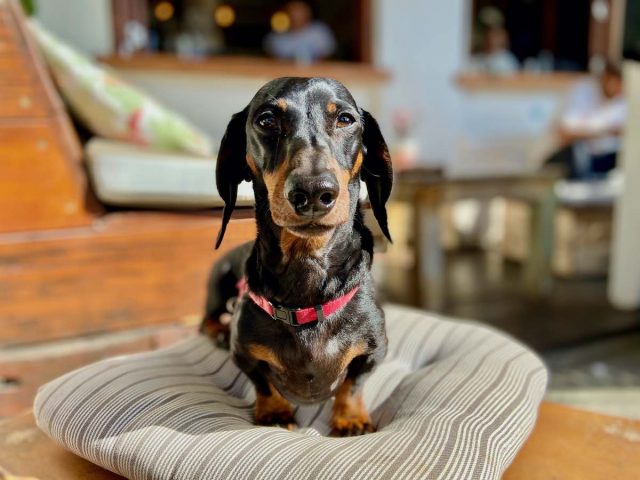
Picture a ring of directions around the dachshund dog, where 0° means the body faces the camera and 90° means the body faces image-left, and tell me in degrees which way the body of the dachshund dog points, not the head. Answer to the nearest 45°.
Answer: approximately 0°

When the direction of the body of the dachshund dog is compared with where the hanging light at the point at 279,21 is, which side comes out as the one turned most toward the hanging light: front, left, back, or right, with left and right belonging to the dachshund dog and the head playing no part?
back

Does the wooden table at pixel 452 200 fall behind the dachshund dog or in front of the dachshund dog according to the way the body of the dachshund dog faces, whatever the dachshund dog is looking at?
behind

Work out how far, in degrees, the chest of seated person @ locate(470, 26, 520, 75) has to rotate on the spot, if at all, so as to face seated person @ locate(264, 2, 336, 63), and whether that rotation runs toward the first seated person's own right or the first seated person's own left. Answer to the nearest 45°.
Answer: approximately 90° to the first seated person's own right

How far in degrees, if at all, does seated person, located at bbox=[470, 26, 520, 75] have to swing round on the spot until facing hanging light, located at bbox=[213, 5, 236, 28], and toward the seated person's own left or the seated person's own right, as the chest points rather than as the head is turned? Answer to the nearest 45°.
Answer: approximately 135° to the seated person's own right

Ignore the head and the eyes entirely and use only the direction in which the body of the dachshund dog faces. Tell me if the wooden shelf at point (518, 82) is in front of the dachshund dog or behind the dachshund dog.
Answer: behind

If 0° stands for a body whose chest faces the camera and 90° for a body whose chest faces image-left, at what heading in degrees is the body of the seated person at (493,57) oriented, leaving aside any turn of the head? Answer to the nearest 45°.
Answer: approximately 0°

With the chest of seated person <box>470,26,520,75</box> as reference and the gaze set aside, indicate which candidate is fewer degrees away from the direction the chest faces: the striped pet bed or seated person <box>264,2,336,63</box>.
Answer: the striped pet bed

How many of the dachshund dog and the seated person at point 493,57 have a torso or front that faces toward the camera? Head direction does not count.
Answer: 2
